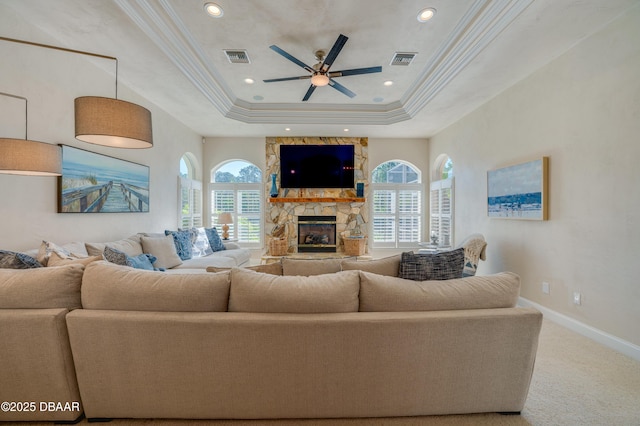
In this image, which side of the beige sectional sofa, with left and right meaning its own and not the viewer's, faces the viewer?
back

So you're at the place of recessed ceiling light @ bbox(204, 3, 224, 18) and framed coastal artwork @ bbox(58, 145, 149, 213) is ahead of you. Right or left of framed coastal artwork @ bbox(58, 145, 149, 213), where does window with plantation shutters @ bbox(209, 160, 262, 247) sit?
right

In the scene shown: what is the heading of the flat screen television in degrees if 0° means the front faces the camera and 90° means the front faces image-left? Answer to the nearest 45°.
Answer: approximately 0°

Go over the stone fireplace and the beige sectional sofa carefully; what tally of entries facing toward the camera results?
1

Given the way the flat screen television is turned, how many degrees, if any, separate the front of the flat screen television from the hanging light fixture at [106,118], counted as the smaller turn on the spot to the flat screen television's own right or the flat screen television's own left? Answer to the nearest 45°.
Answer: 0° — it already faces it

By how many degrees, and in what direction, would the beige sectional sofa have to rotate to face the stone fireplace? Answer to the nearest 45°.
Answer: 0° — it already faces it

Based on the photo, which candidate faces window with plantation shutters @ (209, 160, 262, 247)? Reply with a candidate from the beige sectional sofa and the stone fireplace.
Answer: the beige sectional sofa

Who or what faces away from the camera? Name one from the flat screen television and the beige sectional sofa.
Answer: the beige sectional sofa

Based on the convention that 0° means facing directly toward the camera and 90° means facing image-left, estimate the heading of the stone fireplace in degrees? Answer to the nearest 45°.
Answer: approximately 0°
